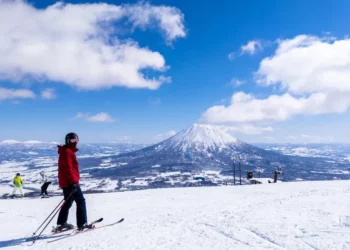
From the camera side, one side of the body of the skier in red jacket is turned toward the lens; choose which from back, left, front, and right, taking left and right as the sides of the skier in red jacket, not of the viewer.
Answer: right
